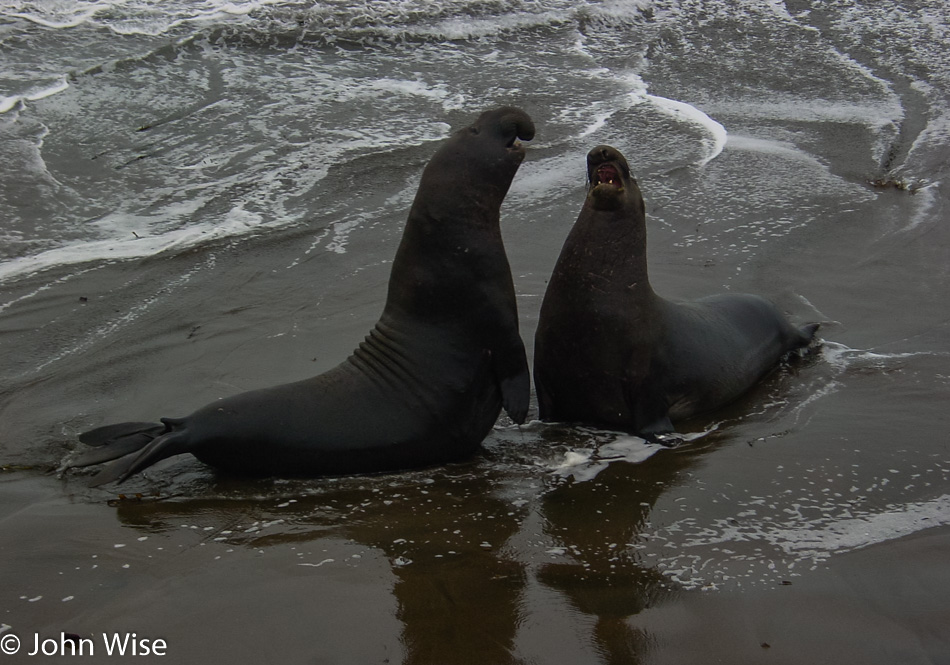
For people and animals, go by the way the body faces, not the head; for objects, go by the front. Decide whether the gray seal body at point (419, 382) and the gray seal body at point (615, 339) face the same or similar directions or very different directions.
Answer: very different directions

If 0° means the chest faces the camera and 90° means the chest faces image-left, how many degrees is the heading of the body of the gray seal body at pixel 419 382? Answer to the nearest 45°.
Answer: approximately 270°

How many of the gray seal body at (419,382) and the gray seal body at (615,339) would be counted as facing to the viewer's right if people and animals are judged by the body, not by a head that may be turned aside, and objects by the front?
1

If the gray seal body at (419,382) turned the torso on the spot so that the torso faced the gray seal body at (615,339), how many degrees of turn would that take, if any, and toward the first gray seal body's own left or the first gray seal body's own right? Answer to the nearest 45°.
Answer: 0° — it already faces it

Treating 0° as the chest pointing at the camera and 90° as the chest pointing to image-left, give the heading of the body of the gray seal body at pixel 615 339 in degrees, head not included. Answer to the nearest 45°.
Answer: approximately 45°

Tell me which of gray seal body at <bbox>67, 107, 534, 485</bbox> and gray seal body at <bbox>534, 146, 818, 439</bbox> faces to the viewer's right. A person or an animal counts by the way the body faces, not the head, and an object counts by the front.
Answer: gray seal body at <bbox>67, 107, 534, 485</bbox>

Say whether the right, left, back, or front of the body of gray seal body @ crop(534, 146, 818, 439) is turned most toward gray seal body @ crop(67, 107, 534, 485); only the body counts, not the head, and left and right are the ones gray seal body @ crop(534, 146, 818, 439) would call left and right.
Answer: front
